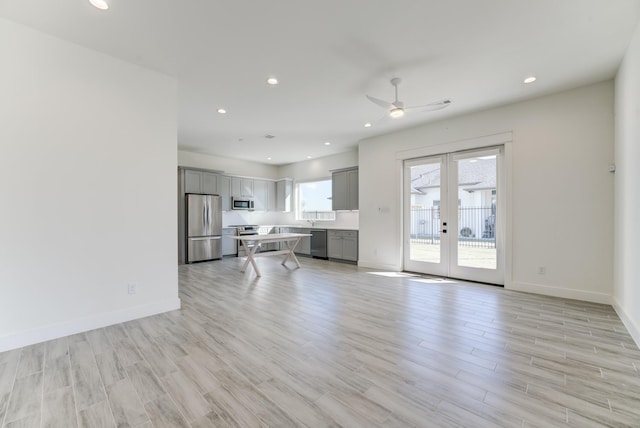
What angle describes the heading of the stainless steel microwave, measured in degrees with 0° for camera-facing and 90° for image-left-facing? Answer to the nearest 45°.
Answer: approximately 315°

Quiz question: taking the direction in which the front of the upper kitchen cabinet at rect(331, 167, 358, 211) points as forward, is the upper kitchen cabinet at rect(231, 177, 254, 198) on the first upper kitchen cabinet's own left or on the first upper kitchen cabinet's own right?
on the first upper kitchen cabinet's own right

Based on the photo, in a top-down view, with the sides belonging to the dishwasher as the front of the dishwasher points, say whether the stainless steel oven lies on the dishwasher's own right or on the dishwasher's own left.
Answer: on the dishwasher's own right

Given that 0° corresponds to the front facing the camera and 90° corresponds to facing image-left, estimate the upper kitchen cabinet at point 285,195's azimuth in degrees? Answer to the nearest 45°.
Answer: approximately 45°

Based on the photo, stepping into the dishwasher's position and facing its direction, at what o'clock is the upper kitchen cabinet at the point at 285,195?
The upper kitchen cabinet is roughly at 3 o'clock from the dishwasher.

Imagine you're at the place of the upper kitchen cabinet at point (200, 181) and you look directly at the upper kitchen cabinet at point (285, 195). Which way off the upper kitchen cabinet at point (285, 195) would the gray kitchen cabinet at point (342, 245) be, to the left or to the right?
right

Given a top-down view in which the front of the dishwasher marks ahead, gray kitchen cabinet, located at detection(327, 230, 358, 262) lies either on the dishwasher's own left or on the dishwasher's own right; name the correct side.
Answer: on the dishwasher's own left

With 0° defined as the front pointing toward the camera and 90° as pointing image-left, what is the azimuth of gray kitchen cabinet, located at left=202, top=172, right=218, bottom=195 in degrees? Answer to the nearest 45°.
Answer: approximately 315°

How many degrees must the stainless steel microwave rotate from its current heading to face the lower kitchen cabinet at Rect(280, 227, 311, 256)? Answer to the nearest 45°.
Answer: approximately 45° to its left

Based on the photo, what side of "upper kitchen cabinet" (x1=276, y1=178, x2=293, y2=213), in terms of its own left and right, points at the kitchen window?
left
